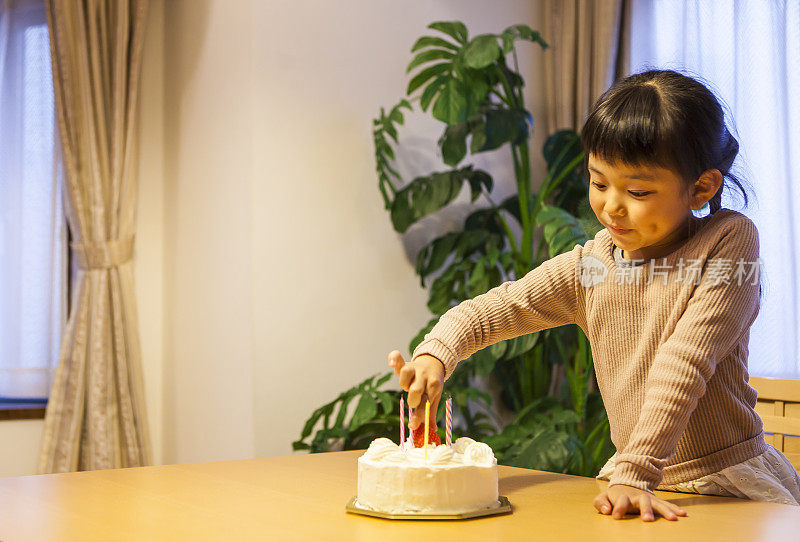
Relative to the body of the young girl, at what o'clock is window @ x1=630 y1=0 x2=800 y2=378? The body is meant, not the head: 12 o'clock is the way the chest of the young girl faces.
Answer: The window is roughly at 5 o'clock from the young girl.

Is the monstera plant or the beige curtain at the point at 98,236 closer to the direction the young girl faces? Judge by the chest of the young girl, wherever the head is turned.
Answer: the beige curtain

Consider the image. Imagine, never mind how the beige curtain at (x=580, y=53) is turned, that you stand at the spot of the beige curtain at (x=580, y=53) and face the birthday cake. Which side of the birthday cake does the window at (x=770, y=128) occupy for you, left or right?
left

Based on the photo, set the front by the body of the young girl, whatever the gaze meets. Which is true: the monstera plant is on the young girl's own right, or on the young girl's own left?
on the young girl's own right

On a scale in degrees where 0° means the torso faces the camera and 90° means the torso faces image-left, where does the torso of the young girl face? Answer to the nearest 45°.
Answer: approximately 45°

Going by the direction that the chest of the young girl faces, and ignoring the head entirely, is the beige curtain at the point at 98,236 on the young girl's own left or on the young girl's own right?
on the young girl's own right

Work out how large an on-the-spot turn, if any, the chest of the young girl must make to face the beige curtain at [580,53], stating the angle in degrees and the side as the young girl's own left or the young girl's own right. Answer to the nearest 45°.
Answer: approximately 135° to the young girl's own right

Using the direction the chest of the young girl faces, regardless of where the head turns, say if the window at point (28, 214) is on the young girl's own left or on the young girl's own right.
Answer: on the young girl's own right
